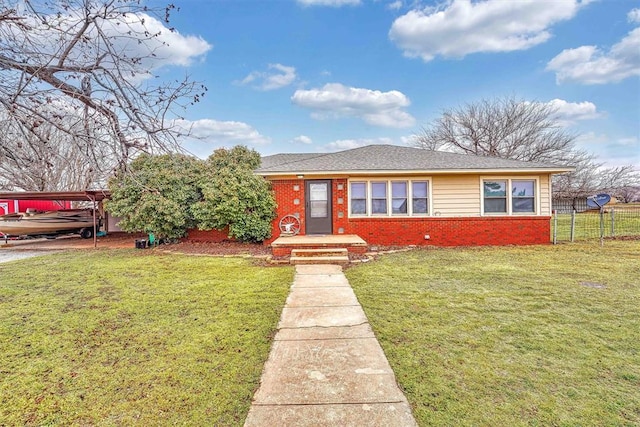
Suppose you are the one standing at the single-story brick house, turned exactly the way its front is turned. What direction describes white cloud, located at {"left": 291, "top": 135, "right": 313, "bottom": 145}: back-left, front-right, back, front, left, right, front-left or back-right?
back-right

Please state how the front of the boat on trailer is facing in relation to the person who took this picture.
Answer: facing to the left of the viewer

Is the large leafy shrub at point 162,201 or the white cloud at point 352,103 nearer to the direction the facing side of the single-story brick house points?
the large leafy shrub

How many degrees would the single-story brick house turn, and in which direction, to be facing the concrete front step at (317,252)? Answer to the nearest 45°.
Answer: approximately 45° to its right

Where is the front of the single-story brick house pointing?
toward the camera

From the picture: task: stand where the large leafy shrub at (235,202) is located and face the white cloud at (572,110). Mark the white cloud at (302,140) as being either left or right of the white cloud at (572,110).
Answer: left

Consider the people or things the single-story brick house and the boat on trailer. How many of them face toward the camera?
1

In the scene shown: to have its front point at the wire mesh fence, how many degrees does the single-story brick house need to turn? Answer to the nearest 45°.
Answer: approximately 135° to its left

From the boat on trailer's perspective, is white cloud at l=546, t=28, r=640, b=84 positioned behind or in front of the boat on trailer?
behind

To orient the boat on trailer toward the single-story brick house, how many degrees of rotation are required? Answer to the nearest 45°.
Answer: approximately 135° to its left

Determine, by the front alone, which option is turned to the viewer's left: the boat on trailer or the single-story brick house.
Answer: the boat on trailer

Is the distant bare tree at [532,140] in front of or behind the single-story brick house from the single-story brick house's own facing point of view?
behind

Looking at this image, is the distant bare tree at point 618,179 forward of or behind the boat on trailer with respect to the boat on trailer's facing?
behind
